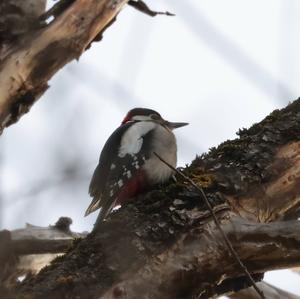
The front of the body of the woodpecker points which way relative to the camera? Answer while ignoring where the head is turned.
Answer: to the viewer's right

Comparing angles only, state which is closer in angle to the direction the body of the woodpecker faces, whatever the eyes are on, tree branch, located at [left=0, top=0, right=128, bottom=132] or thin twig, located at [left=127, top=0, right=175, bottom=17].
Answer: the thin twig
